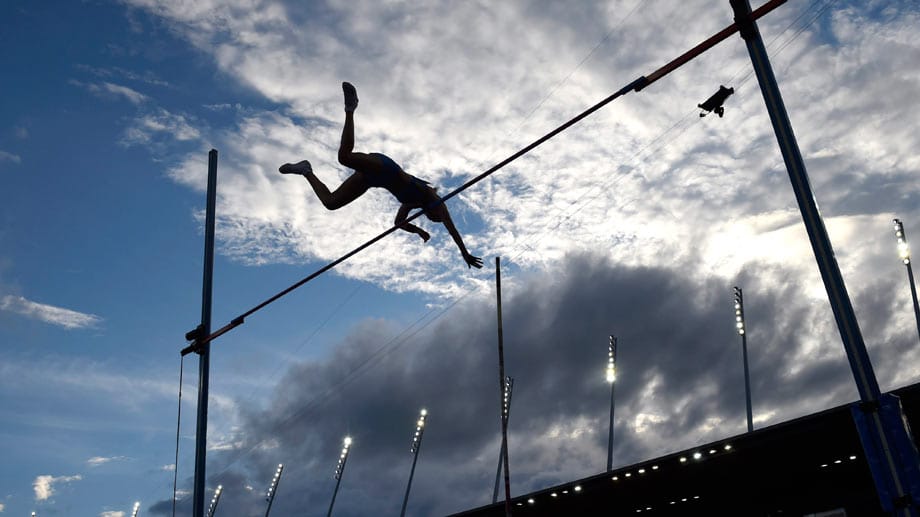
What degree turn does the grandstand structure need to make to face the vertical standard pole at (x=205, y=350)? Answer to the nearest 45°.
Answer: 0° — it already faces it

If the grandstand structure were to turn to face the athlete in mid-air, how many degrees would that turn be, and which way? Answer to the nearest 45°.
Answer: approximately 45° to its left

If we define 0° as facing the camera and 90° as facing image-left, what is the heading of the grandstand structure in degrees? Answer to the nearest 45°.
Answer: approximately 45°

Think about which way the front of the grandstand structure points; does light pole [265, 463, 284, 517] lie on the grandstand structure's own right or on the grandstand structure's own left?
on the grandstand structure's own right

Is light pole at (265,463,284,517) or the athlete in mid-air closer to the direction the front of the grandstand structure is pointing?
the athlete in mid-air
